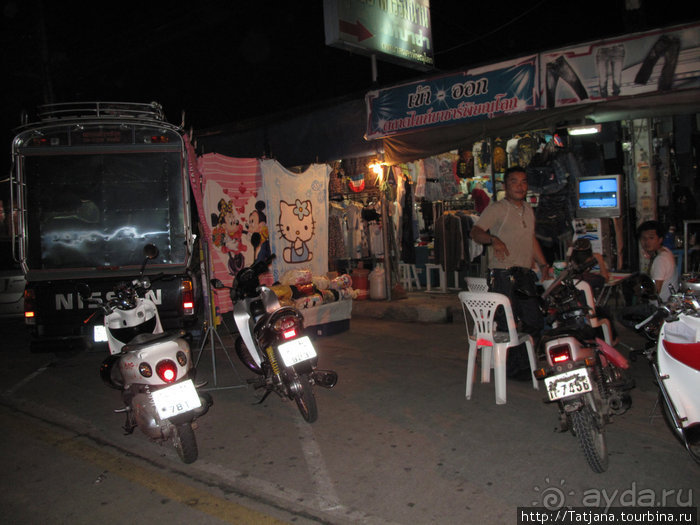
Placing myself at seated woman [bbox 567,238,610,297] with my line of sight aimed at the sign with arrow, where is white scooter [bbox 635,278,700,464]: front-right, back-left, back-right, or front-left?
back-left

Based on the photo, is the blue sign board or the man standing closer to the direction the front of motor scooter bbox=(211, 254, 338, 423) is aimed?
the blue sign board

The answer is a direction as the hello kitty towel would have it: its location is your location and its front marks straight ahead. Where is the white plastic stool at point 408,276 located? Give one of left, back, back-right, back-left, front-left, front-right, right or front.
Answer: back-left

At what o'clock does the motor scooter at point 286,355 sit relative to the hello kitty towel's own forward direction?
The motor scooter is roughly at 12 o'clock from the hello kitty towel.

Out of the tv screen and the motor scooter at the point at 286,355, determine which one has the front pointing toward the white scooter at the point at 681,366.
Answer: the tv screen

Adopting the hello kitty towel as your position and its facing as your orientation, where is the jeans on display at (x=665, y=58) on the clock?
The jeans on display is roughly at 10 o'clock from the hello kitty towel.
